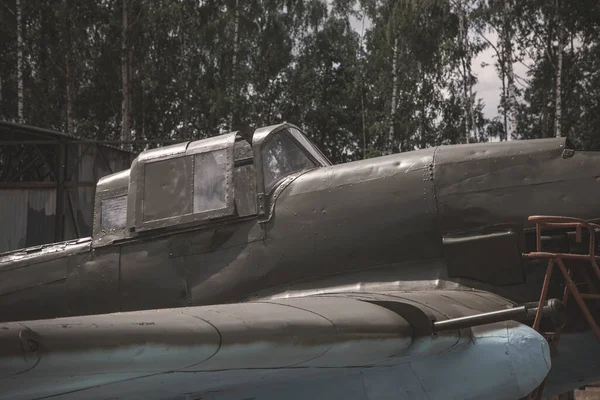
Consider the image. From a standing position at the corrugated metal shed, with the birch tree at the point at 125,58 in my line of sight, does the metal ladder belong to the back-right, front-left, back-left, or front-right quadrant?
back-right

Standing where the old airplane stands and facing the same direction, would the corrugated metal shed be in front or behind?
behind

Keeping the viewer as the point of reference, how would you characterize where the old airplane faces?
facing the viewer and to the right of the viewer

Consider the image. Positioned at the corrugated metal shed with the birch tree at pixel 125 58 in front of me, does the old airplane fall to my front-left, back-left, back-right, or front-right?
back-right

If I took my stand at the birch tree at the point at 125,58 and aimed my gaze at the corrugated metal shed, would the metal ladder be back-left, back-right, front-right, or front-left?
front-left

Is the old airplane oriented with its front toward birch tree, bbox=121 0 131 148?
no
